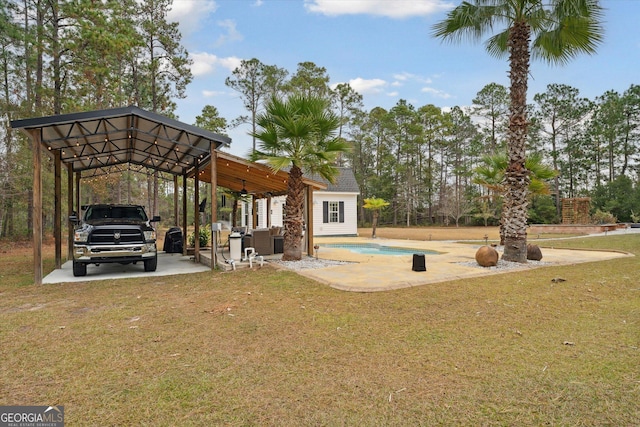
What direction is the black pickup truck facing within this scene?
toward the camera

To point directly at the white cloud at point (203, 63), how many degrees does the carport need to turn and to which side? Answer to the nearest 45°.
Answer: approximately 180°

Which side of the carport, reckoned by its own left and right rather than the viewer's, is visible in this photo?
front

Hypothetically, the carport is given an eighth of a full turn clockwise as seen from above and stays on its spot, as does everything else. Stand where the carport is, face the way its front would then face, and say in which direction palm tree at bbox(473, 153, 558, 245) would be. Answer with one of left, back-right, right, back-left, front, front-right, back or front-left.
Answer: back-left

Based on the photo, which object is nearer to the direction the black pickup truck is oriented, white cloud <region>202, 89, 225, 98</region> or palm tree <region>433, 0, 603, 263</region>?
the palm tree

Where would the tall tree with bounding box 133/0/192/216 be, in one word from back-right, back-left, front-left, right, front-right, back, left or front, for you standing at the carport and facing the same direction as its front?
back

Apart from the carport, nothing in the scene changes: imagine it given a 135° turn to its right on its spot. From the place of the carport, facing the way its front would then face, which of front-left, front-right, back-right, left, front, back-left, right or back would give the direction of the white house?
right

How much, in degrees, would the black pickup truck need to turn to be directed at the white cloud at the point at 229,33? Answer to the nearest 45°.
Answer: approximately 135° to its left

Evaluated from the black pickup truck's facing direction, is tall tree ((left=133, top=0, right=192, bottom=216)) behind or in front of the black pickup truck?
behind

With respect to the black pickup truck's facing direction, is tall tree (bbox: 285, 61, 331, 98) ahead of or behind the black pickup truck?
behind
